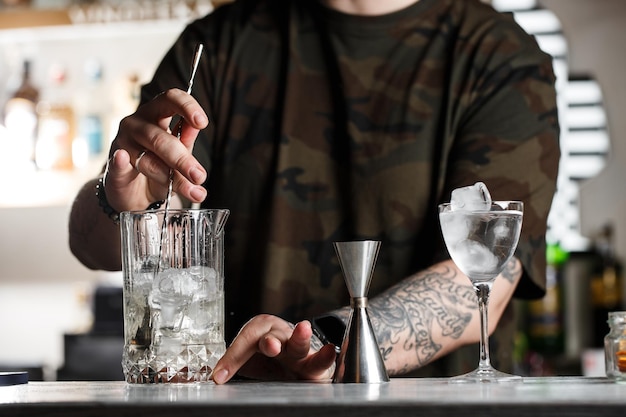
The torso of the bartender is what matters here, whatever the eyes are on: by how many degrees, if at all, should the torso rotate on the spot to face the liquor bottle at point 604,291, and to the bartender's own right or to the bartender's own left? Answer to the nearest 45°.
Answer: approximately 135° to the bartender's own left

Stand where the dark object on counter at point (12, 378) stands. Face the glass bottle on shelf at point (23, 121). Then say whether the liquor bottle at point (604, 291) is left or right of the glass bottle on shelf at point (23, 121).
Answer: right

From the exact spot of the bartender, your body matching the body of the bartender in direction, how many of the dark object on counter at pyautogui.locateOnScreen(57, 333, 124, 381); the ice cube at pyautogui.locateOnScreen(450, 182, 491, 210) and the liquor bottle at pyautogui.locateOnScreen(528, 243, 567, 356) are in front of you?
1

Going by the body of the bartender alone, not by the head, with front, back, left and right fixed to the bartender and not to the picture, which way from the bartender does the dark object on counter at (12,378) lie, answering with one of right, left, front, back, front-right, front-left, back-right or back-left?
front-right

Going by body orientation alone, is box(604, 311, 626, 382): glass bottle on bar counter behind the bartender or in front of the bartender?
in front

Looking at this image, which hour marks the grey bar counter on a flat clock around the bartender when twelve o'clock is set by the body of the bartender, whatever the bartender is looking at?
The grey bar counter is roughly at 12 o'clock from the bartender.

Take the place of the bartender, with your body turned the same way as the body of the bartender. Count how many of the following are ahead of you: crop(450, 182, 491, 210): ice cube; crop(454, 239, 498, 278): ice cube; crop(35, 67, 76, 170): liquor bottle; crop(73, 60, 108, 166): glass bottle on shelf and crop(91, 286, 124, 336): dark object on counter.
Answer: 2

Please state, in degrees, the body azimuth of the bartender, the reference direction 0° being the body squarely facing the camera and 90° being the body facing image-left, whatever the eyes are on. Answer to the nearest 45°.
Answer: approximately 0°

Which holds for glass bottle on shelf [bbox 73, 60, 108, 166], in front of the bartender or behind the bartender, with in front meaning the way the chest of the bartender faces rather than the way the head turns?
behind
